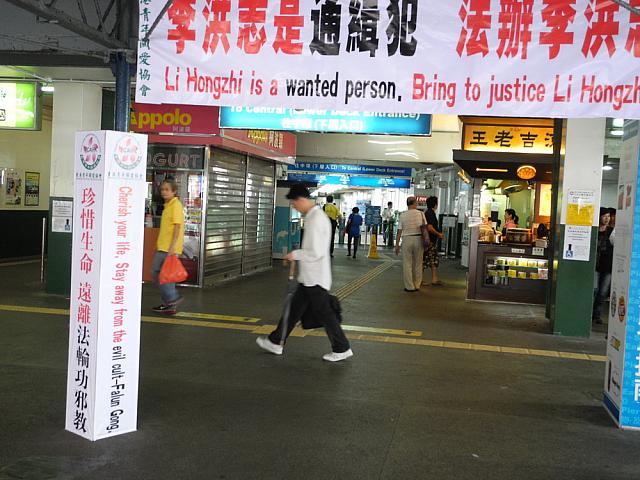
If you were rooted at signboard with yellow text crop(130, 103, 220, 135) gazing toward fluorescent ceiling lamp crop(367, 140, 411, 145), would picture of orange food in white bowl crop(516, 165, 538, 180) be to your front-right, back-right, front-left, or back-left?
front-right

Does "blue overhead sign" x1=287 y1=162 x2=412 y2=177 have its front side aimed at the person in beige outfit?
yes

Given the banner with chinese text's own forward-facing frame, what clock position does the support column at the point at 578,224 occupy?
The support column is roughly at 7 o'clock from the banner with chinese text.

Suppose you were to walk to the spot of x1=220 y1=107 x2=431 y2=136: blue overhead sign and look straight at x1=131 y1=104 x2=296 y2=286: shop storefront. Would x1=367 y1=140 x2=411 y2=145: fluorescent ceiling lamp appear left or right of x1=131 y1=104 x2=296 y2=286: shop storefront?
right

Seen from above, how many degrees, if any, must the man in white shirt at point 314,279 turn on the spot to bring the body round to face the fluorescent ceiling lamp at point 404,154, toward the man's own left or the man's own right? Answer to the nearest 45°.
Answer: approximately 90° to the man's own right

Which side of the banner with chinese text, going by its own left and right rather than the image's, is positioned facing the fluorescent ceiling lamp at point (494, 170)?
back

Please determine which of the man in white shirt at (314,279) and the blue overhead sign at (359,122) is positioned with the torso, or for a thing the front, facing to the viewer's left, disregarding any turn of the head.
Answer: the man in white shirt

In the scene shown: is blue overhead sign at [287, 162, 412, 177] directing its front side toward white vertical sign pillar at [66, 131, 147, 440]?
yes

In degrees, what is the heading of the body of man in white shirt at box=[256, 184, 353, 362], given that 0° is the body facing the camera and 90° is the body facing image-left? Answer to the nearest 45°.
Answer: approximately 90°

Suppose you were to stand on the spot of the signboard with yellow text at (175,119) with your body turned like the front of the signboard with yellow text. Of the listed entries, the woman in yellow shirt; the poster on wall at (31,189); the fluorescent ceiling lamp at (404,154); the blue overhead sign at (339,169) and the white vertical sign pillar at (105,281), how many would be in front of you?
2

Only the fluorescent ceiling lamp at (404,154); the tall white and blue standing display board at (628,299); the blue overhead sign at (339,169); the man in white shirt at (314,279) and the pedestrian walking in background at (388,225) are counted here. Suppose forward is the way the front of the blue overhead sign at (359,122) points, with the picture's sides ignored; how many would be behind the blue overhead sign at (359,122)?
3

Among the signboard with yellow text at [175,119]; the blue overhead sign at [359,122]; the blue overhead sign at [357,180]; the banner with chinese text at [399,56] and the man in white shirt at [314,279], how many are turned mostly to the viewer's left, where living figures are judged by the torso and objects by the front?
1

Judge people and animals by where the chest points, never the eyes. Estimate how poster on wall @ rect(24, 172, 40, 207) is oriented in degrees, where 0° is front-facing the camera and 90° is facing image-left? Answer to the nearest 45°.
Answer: approximately 0°

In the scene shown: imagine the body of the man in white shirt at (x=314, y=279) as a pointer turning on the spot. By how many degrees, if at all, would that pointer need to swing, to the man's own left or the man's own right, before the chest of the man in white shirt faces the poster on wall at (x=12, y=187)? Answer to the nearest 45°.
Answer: approximately 45° to the man's own right

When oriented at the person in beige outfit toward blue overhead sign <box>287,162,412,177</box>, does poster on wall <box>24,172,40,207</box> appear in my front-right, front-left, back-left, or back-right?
front-left

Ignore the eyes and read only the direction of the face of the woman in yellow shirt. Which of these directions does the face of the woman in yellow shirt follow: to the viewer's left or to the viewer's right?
to the viewer's left

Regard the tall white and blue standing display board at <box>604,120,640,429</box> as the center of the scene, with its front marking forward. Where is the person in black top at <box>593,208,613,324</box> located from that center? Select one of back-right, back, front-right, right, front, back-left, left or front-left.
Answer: back-right

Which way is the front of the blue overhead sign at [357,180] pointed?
toward the camera
